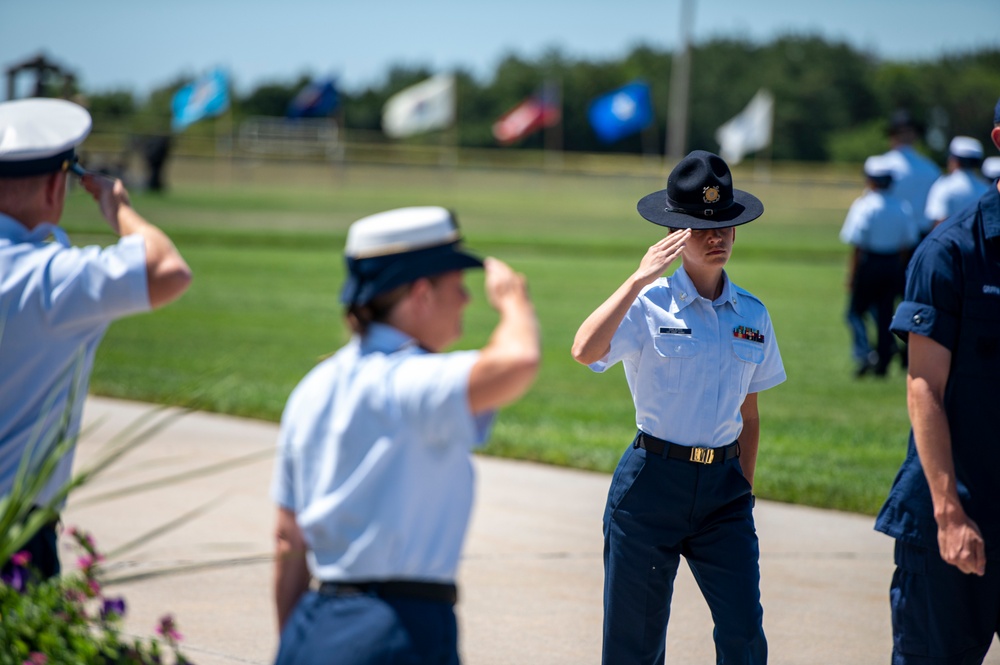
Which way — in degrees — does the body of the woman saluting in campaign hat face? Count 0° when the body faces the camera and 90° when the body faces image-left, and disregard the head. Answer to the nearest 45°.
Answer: approximately 0°

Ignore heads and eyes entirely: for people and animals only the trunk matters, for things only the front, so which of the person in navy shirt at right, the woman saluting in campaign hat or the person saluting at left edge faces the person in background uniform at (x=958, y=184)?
the person saluting at left edge

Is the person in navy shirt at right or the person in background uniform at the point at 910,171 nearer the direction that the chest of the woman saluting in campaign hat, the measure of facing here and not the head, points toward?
the person in navy shirt at right

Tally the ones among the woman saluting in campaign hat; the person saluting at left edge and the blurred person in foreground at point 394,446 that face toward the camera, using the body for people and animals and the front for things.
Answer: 1

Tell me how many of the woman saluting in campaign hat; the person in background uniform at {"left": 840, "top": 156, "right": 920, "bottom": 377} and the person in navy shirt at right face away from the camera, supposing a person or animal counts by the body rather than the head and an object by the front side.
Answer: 1

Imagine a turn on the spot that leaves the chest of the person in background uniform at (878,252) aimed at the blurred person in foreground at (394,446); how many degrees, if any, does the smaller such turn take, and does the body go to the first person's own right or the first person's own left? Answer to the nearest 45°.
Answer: approximately 180°

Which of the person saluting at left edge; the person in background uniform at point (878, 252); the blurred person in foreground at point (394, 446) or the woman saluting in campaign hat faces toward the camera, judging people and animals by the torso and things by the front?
the woman saluting in campaign hat

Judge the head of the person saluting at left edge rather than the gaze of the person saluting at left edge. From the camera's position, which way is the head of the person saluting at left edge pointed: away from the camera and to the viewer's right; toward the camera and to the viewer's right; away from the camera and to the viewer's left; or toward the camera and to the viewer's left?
away from the camera and to the viewer's right

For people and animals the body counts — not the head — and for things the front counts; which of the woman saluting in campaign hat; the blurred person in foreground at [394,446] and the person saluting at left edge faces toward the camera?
the woman saluting in campaign hat

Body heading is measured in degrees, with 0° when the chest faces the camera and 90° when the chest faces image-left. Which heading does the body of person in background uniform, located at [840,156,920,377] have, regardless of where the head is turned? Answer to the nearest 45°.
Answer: approximately 180°

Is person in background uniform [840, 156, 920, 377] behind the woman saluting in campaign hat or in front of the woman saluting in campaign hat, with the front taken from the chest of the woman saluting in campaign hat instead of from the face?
behind

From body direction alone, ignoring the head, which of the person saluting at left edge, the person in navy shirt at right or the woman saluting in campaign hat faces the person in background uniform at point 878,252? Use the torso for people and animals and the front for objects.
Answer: the person saluting at left edge

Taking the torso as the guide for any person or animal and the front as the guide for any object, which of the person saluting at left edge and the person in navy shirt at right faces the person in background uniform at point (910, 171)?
the person saluting at left edge
